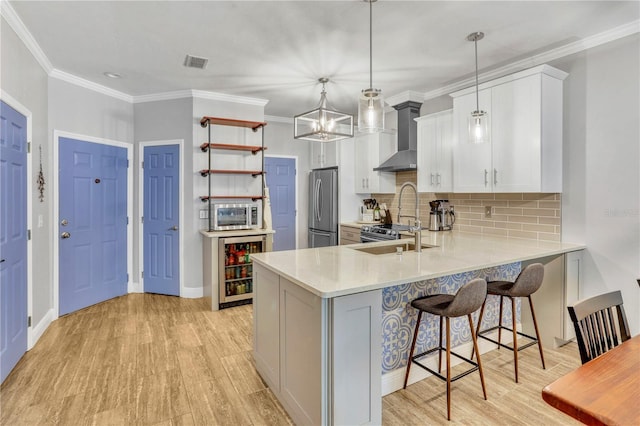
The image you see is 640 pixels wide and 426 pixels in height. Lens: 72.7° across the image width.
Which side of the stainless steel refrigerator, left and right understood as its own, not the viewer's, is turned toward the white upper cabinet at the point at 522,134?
left

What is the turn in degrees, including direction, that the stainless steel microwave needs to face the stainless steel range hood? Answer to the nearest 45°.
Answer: approximately 90° to its left

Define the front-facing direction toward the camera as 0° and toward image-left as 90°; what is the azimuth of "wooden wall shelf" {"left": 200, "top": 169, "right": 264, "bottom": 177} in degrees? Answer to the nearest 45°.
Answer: approximately 0°

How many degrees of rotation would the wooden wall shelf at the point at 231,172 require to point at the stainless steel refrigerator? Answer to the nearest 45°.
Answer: approximately 135° to its left

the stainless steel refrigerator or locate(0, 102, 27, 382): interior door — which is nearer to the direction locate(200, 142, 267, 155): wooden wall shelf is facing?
the interior door

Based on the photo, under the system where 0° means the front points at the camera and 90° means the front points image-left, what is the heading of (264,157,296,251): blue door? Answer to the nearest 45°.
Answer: approximately 0°

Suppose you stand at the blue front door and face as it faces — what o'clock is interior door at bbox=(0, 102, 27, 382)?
The interior door is roughly at 2 o'clock from the blue front door.

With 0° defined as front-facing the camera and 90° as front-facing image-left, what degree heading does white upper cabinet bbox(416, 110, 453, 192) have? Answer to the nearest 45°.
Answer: approximately 45°
